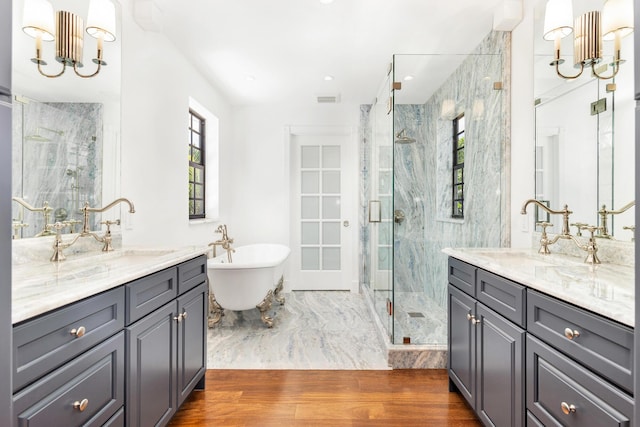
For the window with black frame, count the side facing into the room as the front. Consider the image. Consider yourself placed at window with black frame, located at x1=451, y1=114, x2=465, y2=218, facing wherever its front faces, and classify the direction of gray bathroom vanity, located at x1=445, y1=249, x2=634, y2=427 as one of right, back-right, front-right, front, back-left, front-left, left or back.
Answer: front-left

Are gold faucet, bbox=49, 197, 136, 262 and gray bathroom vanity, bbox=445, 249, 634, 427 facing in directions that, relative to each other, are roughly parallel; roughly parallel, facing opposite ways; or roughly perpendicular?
roughly parallel, facing opposite ways

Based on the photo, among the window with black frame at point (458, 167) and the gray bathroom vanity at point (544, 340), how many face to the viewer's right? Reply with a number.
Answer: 0

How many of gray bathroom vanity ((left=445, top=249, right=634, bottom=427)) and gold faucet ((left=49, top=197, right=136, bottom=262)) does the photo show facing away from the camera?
0

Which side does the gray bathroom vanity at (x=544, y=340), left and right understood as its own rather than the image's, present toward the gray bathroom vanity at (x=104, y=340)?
front

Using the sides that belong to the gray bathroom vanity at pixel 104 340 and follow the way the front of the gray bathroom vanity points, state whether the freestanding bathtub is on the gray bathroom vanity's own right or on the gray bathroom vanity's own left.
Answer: on the gray bathroom vanity's own left

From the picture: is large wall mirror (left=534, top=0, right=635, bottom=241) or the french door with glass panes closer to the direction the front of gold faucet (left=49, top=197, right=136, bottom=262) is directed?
the large wall mirror

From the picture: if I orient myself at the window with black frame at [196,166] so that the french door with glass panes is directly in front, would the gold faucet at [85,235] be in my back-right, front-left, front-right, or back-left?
back-right

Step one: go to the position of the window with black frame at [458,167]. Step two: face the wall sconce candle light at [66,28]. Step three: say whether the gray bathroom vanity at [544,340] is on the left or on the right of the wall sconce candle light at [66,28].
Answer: left

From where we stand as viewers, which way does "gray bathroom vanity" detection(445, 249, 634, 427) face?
facing the viewer and to the left of the viewer

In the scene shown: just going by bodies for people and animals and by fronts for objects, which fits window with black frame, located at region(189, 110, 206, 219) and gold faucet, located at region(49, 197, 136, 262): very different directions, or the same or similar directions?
same or similar directions

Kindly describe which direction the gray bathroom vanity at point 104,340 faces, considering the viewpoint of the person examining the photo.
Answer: facing the viewer and to the right of the viewer

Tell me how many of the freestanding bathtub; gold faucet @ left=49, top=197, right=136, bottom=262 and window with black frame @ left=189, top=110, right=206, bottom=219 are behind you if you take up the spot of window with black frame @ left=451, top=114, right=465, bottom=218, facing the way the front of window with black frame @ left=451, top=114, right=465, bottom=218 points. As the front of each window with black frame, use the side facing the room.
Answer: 0

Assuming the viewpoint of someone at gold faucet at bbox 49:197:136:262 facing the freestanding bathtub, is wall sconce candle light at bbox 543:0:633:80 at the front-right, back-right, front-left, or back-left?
front-right
